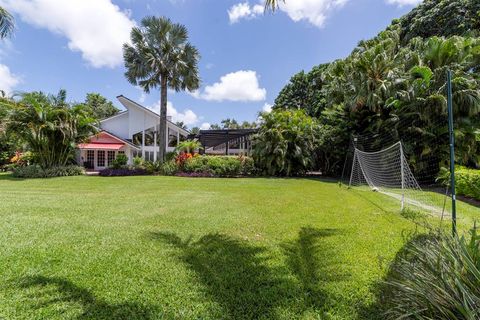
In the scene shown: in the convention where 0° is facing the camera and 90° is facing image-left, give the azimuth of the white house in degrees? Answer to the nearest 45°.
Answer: approximately 0°

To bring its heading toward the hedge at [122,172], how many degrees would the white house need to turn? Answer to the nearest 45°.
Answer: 0° — it already faces it

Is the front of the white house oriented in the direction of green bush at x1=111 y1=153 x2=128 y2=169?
yes

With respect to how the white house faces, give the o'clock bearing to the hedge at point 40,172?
The hedge is roughly at 1 o'clock from the white house.
